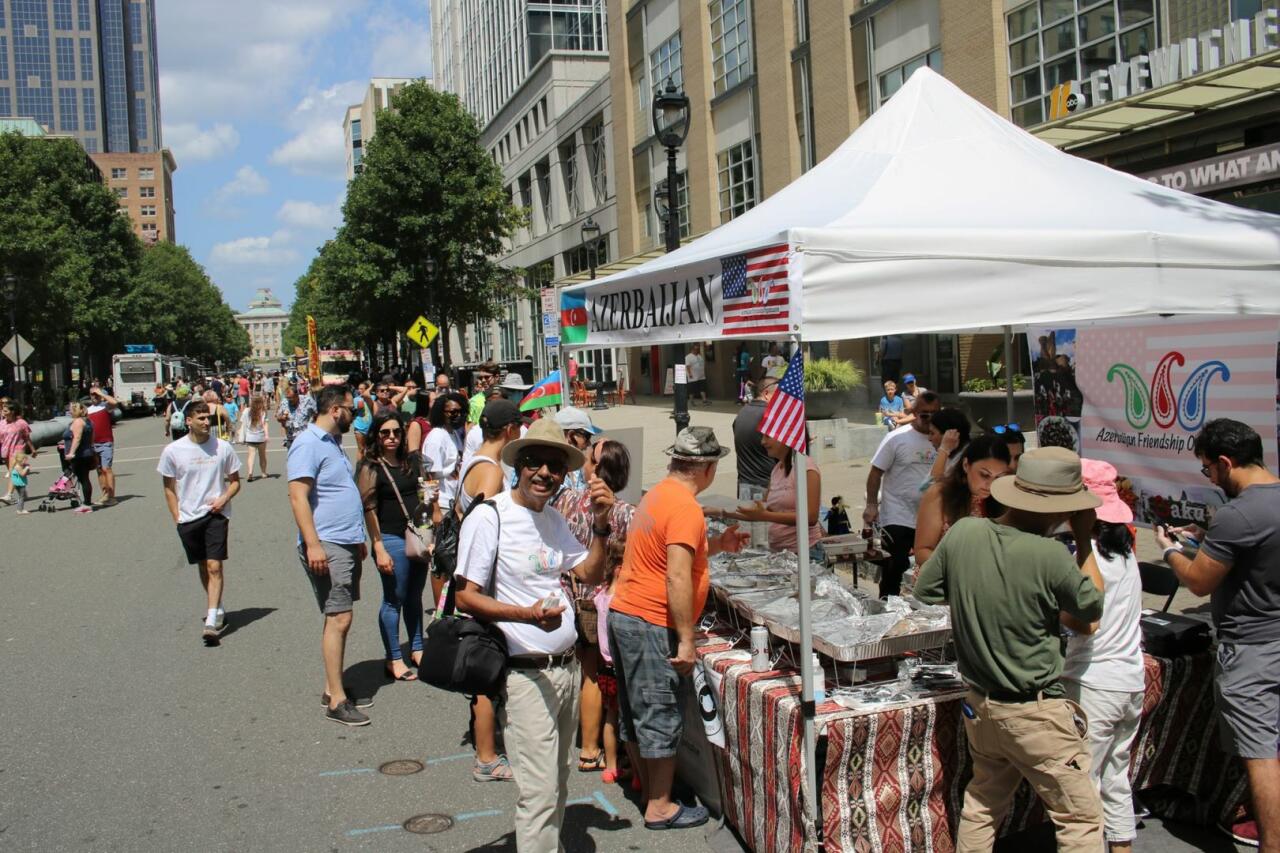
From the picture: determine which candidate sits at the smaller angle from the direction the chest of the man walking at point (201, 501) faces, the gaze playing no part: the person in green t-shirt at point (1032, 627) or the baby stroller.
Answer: the person in green t-shirt

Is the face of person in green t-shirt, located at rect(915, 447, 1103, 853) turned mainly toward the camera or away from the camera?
away from the camera

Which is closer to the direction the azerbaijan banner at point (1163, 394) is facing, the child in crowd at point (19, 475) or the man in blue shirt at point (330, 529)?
the man in blue shirt

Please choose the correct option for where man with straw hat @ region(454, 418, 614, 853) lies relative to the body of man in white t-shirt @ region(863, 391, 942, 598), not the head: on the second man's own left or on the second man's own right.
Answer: on the second man's own right

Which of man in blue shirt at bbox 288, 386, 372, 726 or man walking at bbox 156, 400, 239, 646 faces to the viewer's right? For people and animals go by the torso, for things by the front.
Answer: the man in blue shirt

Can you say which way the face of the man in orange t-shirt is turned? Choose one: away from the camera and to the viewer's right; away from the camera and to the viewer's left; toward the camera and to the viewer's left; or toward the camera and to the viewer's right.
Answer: away from the camera and to the viewer's right
